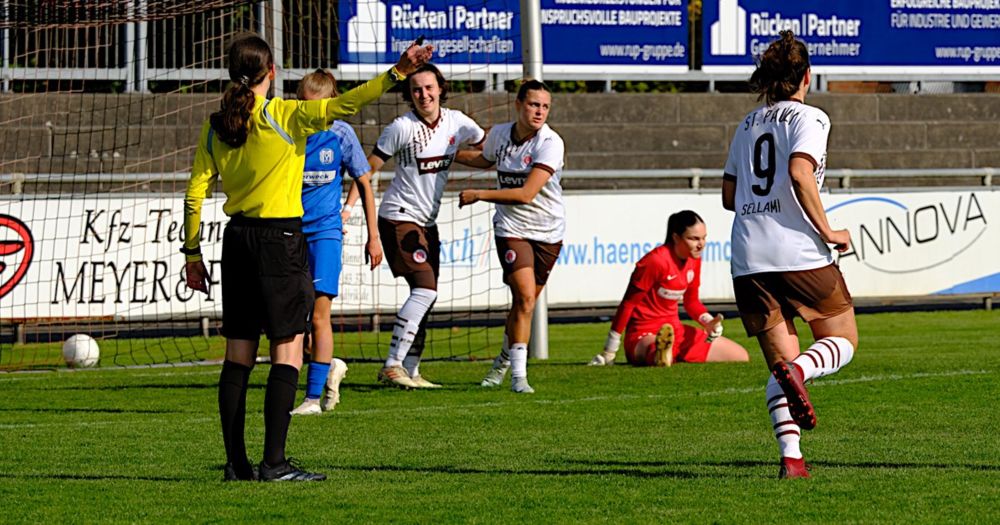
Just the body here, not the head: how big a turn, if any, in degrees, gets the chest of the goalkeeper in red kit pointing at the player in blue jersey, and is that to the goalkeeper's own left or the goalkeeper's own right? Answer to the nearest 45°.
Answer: approximately 90° to the goalkeeper's own right

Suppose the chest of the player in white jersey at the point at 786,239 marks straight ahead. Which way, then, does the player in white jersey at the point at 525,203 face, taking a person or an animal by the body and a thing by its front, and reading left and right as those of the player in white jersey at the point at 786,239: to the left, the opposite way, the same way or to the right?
the opposite way

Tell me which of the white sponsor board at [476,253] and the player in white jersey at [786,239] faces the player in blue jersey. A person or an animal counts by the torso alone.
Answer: the white sponsor board

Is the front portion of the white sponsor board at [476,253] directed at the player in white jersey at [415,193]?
yes

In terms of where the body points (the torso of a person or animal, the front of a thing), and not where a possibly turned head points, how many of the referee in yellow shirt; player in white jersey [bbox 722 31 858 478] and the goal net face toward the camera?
1

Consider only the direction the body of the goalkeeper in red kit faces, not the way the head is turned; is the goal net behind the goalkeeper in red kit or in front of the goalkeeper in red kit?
behind

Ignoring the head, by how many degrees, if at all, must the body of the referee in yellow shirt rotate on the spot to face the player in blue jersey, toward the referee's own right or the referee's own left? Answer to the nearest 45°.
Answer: approximately 45° to the referee's own left

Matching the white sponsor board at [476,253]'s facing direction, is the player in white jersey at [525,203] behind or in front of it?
in front

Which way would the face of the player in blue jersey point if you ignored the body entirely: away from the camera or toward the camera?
away from the camera

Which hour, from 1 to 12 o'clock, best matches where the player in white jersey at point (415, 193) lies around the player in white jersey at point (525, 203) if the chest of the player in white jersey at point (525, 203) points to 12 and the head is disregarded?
the player in white jersey at point (415, 193) is roughly at 2 o'clock from the player in white jersey at point (525, 203).

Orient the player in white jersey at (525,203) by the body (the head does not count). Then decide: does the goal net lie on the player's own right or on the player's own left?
on the player's own right

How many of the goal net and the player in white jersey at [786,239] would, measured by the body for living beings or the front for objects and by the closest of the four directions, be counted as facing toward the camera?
1

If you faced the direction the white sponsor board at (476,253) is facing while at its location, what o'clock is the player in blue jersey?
The player in blue jersey is roughly at 12 o'clock from the white sponsor board.

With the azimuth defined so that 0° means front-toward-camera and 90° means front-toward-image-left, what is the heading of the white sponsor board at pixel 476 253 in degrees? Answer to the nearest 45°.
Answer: approximately 0°
